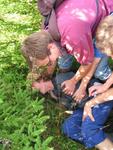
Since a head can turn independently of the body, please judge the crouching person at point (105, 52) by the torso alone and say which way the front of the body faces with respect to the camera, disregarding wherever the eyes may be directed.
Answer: to the viewer's left
